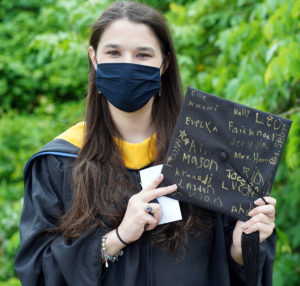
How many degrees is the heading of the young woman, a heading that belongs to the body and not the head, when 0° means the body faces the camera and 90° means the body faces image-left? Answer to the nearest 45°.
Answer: approximately 0°
